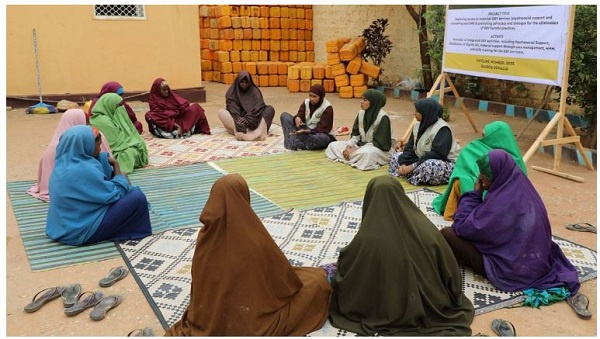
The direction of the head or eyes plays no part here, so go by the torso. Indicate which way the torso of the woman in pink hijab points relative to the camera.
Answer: to the viewer's right

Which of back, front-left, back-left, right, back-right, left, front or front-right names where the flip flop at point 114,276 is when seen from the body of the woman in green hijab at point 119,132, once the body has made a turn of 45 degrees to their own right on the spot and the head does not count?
front-right

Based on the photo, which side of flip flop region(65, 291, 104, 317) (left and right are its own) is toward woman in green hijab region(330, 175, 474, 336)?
right

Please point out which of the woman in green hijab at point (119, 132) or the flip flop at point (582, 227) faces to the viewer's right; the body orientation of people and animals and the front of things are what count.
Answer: the woman in green hijab

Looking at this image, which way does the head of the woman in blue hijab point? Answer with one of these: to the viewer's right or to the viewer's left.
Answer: to the viewer's right

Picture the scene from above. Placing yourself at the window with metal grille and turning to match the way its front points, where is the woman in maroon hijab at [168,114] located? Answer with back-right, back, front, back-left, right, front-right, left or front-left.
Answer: front

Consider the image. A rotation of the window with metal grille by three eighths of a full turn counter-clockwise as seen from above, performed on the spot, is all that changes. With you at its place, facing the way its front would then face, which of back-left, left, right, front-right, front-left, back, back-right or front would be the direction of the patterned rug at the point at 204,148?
back-right

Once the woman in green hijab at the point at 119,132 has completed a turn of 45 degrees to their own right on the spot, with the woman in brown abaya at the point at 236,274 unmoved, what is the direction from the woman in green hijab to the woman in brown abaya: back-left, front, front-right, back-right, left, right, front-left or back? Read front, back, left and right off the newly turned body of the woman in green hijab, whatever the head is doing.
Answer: front-right

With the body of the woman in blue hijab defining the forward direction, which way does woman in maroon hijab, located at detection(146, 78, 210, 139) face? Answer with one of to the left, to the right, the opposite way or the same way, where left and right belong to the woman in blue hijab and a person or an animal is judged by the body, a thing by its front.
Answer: to the right

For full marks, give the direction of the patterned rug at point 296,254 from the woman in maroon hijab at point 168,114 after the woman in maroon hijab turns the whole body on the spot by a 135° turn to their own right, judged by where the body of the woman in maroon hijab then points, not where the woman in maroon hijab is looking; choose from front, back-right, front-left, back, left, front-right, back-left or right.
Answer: left

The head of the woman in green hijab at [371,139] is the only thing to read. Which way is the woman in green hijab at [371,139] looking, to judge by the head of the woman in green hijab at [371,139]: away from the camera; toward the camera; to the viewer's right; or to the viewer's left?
to the viewer's left

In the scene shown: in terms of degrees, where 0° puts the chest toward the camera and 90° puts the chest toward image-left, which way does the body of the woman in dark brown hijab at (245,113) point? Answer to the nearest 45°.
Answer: approximately 0°

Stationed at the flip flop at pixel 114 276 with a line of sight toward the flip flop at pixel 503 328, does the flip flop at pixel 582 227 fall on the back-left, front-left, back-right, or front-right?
front-left

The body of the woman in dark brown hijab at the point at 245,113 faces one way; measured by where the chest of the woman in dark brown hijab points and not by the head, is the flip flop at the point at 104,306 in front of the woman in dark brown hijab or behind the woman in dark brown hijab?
in front

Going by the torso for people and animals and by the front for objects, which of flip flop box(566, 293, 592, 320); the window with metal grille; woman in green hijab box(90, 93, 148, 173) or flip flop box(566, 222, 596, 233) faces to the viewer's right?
the woman in green hijab

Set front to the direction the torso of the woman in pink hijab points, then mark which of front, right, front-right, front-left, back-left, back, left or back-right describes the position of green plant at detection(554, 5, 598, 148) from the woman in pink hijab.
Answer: front

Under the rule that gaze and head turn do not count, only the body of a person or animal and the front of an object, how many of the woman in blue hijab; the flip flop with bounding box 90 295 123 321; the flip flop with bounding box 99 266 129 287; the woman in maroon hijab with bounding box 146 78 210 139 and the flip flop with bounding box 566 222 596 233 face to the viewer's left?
1

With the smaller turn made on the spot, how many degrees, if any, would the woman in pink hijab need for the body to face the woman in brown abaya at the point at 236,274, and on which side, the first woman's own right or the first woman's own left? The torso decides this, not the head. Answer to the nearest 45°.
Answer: approximately 90° to the first woman's own right

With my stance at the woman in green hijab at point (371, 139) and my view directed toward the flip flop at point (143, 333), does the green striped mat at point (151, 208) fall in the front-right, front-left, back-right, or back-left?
front-right
